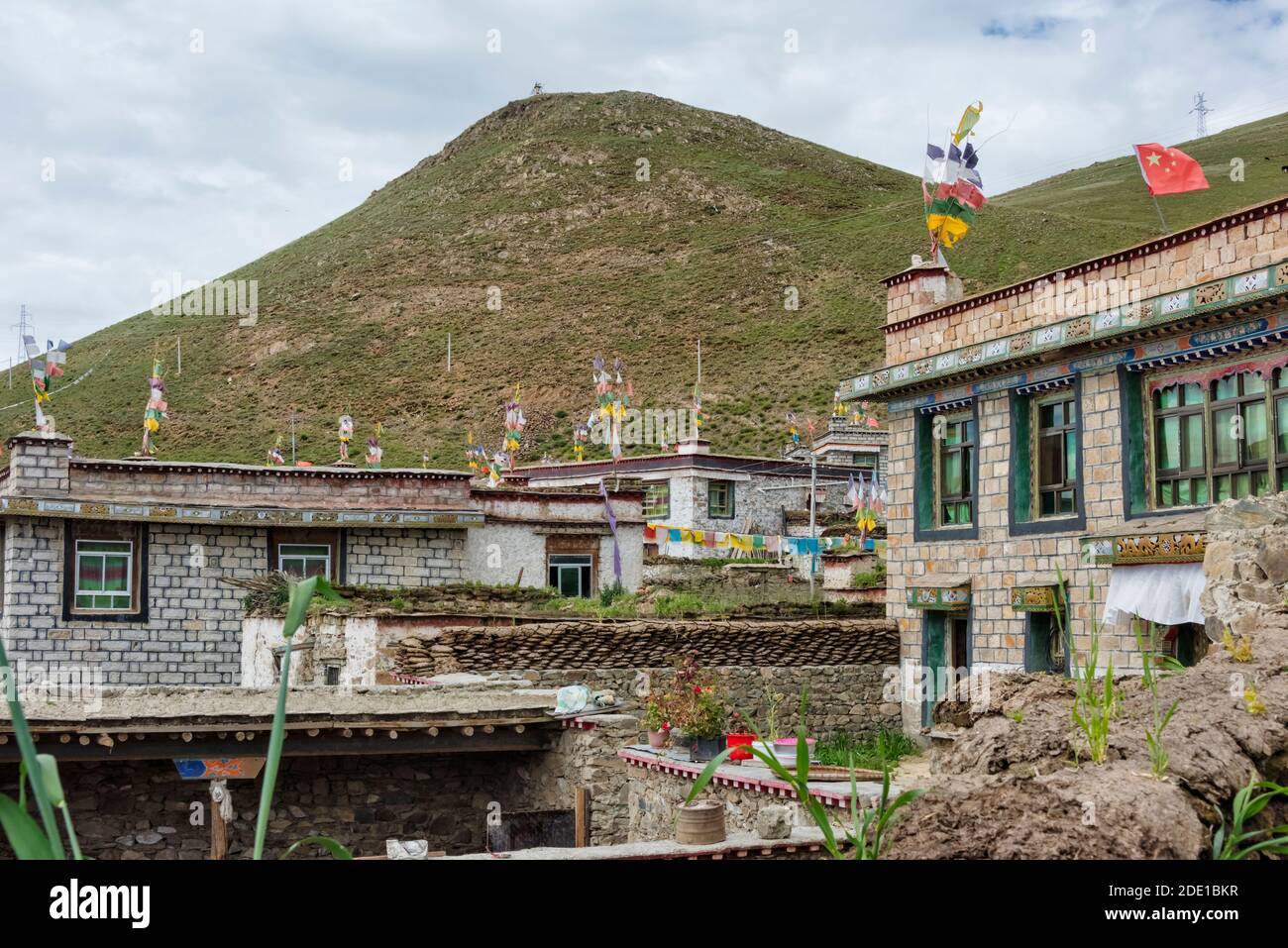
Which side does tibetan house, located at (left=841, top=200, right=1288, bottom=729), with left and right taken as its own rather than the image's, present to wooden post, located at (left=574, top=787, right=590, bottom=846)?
front

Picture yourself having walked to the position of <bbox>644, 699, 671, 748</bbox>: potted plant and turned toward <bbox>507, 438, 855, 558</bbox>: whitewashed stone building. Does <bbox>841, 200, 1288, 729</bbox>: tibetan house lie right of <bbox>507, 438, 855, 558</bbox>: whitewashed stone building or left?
right

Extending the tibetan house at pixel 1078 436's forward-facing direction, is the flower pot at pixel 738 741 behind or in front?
in front

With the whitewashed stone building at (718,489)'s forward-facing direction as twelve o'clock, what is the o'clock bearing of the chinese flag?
The chinese flag is roughly at 10 o'clock from the whitewashed stone building.

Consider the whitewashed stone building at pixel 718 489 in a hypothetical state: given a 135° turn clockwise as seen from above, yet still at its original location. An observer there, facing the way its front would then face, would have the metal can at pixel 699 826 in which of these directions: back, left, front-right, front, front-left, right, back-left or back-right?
back

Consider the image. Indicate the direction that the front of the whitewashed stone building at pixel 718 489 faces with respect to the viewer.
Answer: facing the viewer and to the left of the viewer

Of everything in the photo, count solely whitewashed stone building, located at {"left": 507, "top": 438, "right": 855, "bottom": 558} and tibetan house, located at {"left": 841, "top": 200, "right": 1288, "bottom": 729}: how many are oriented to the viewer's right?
0

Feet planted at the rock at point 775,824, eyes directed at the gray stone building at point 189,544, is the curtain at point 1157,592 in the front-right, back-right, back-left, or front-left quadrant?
front-right

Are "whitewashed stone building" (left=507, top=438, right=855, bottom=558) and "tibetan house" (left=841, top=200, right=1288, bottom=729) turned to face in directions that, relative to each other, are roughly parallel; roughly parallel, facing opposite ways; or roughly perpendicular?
roughly parallel

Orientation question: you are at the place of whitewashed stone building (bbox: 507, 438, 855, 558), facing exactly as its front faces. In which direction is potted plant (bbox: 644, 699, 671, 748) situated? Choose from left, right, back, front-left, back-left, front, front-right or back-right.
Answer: front-left
